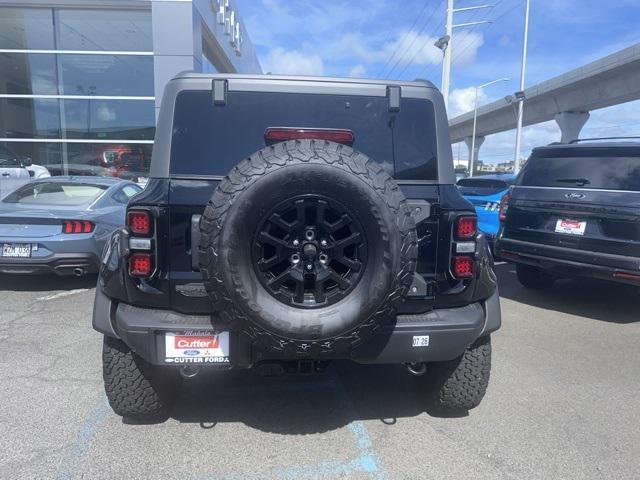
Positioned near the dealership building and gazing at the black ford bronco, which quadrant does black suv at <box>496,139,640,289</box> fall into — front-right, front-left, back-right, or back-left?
front-left

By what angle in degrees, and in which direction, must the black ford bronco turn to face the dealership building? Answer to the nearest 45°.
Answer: approximately 45° to its left

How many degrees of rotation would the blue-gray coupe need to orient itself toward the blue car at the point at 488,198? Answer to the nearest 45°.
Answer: approximately 45° to its right

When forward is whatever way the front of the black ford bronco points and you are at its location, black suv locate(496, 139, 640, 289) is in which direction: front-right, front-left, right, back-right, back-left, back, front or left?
front-right

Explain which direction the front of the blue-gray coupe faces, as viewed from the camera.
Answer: facing away from the viewer and to the right of the viewer

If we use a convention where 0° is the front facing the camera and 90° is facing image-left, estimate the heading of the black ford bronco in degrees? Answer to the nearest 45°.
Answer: approximately 180°

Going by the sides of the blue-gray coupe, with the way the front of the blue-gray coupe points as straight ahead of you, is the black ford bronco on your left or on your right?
on your right

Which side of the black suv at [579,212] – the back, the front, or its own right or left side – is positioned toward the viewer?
back

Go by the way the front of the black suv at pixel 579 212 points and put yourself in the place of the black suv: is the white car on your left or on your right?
on your left

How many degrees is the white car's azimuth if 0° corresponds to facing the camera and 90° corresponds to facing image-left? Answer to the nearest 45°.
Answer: approximately 225°
